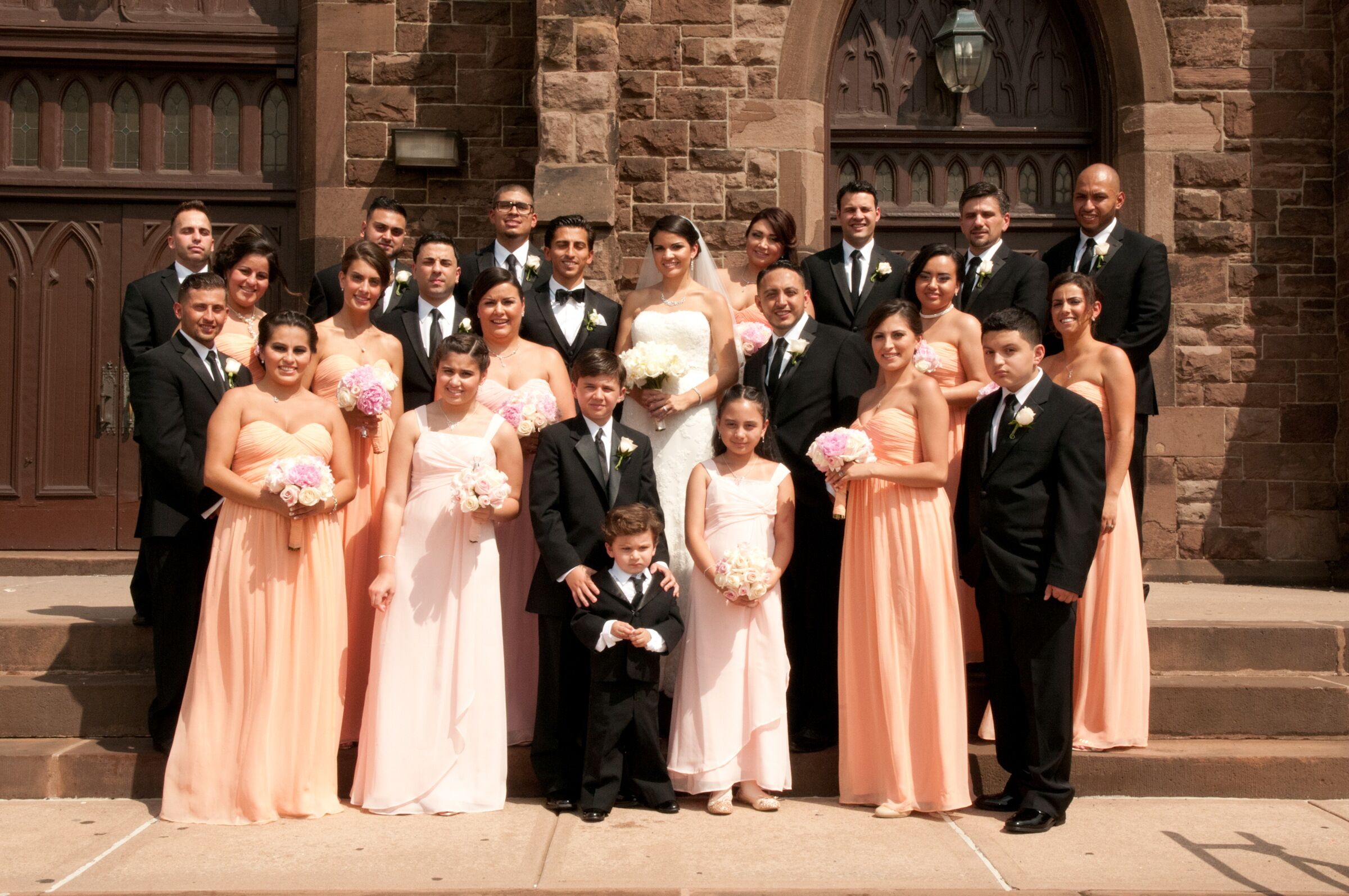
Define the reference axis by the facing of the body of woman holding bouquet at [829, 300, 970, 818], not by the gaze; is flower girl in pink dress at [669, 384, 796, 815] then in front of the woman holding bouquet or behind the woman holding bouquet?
in front

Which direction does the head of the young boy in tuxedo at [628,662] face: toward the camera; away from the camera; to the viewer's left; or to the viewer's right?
toward the camera

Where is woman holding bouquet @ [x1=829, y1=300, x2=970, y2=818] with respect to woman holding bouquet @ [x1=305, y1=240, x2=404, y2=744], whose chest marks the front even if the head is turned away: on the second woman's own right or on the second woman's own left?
on the second woman's own left

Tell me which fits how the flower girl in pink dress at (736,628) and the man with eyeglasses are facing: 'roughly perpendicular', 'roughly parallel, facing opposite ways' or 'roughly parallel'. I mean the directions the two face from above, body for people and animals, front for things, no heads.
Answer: roughly parallel

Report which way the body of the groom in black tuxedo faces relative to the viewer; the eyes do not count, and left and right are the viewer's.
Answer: facing the viewer and to the left of the viewer

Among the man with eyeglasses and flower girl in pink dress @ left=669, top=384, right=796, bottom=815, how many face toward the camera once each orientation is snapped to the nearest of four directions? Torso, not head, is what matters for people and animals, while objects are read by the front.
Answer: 2

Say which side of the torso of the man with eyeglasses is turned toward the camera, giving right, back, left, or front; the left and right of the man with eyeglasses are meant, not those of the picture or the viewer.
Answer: front

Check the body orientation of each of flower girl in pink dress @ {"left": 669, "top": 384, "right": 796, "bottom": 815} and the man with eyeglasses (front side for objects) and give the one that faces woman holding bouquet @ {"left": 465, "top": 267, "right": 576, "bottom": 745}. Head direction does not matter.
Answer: the man with eyeglasses

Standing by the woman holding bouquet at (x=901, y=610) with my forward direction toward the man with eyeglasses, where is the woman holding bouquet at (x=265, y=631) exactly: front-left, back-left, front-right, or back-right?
front-left

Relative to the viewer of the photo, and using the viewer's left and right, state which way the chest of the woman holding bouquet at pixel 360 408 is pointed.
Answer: facing the viewer

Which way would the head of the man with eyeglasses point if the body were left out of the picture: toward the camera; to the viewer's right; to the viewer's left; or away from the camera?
toward the camera

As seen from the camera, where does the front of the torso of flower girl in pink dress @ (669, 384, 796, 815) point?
toward the camera

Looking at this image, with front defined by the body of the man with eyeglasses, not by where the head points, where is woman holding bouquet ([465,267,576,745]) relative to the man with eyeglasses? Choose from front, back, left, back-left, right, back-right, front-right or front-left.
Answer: front

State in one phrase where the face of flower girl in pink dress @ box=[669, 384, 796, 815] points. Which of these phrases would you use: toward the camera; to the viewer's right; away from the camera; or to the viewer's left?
toward the camera

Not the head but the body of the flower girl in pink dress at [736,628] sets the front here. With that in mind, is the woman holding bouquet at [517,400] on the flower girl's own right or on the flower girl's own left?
on the flower girl's own right

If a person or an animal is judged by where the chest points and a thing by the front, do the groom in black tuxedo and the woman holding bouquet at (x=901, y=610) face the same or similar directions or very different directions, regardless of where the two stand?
same or similar directions

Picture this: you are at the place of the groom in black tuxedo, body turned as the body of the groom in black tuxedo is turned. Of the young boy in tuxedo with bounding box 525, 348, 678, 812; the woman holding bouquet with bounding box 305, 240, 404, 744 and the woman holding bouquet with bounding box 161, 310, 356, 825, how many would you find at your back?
0
